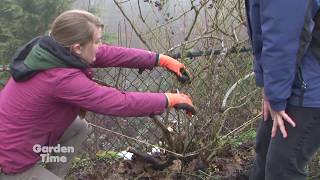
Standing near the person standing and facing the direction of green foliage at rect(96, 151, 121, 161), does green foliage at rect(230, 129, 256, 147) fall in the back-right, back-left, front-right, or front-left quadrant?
front-right

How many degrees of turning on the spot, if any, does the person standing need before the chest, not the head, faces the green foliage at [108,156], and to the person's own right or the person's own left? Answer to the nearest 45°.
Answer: approximately 45° to the person's own right

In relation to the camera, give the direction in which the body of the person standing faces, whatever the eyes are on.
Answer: to the viewer's left

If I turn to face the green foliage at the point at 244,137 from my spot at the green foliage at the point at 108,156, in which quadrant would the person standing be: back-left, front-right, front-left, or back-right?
front-right

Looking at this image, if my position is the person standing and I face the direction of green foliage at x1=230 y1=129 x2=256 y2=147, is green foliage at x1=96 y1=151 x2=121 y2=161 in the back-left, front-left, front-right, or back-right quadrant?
front-left

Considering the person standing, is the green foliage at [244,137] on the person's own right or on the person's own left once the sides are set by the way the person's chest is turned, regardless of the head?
on the person's own right
